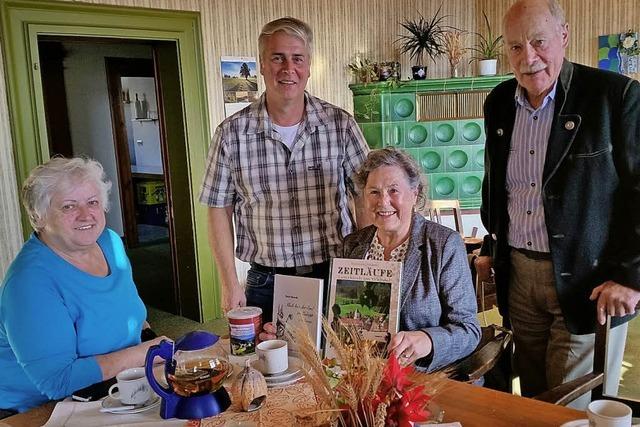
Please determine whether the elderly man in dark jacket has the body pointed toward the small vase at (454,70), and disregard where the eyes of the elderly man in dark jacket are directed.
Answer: no

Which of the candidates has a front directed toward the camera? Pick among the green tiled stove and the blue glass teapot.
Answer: the green tiled stove

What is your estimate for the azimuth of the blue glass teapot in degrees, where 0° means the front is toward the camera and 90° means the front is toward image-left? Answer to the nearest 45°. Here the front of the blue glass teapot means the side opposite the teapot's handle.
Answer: approximately 270°

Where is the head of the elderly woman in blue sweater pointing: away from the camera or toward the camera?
toward the camera

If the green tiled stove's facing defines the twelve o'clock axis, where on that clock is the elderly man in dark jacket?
The elderly man in dark jacket is roughly at 12 o'clock from the green tiled stove.

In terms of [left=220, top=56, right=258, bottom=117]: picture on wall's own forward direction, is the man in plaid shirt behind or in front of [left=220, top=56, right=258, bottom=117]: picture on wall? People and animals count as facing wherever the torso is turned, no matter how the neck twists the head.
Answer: in front

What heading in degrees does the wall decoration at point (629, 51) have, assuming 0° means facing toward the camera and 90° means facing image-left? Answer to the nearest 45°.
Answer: approximately 0°

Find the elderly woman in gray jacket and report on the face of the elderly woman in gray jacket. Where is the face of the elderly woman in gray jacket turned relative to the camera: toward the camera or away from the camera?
toward the camera

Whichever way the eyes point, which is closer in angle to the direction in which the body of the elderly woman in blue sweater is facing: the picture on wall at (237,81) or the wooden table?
the wooden table

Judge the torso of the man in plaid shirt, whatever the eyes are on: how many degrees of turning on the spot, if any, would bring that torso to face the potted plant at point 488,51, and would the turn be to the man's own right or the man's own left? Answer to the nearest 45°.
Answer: approximately 135° to the man's own left

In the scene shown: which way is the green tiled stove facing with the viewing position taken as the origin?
facing the viewer

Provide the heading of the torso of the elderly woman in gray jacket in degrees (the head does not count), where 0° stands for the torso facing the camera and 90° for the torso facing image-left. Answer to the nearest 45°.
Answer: approximately 45°

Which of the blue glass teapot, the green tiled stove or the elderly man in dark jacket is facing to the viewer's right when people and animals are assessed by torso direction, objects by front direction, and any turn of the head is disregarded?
the blue glass teapot

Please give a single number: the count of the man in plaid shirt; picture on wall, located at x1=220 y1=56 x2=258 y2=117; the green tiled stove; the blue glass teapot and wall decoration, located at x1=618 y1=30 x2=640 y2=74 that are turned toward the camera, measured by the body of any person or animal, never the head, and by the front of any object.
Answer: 4

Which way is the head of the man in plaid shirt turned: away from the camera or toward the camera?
toward the camera

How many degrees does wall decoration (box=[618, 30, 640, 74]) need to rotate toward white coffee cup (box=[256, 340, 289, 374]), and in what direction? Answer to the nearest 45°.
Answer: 0° — it already faces it

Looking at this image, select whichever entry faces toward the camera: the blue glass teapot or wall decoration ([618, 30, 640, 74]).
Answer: the wall decoration

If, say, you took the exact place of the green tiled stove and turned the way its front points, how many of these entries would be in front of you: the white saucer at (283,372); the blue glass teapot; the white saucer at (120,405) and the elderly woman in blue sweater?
4

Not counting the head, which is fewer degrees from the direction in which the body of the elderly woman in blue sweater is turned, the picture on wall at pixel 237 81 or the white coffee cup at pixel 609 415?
the white coffee cup

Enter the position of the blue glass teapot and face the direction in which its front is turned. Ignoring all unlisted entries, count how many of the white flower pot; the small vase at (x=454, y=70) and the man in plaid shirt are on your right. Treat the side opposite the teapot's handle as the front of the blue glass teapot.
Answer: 0

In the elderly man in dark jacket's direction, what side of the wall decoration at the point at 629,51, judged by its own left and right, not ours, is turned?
front
